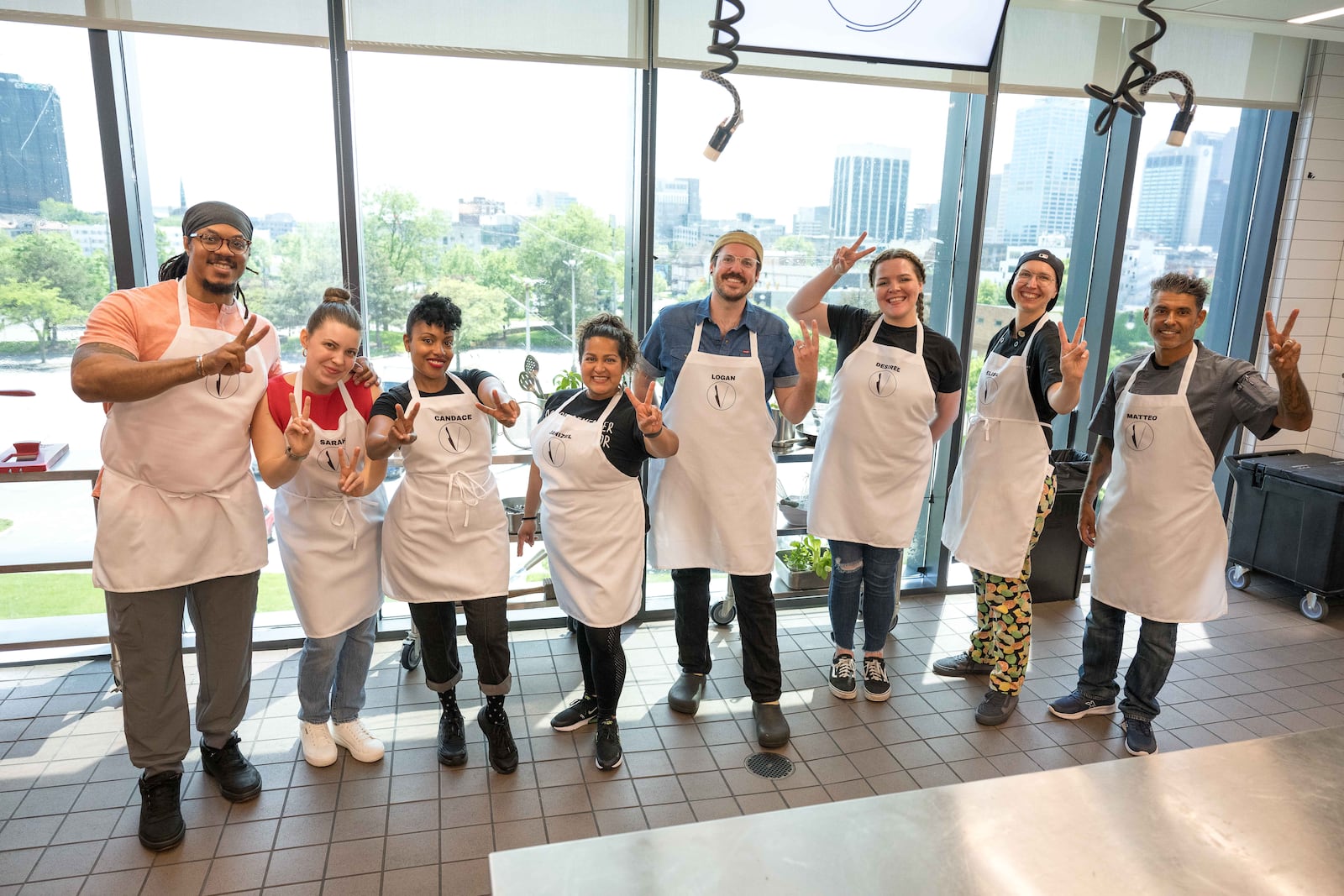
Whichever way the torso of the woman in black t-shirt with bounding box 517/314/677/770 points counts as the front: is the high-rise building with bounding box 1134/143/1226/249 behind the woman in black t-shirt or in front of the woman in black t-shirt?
behind

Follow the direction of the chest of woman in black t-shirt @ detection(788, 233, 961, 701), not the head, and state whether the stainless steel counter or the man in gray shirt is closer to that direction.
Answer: the stainless steel counter

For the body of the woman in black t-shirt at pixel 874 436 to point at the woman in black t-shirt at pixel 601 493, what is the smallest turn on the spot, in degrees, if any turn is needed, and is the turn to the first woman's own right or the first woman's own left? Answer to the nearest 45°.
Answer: approximately 45° to the first woman's own right

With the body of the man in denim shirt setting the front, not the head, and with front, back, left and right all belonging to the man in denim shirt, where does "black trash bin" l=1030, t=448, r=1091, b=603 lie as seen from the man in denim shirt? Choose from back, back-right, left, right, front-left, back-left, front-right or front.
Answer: back-left

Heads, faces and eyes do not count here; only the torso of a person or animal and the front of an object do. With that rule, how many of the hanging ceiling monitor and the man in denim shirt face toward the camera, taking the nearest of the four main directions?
2

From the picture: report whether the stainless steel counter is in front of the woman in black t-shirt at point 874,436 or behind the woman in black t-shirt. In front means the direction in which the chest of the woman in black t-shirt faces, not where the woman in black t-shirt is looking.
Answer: in front

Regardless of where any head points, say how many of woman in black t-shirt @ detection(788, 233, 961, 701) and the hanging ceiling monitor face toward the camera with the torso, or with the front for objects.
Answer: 2
